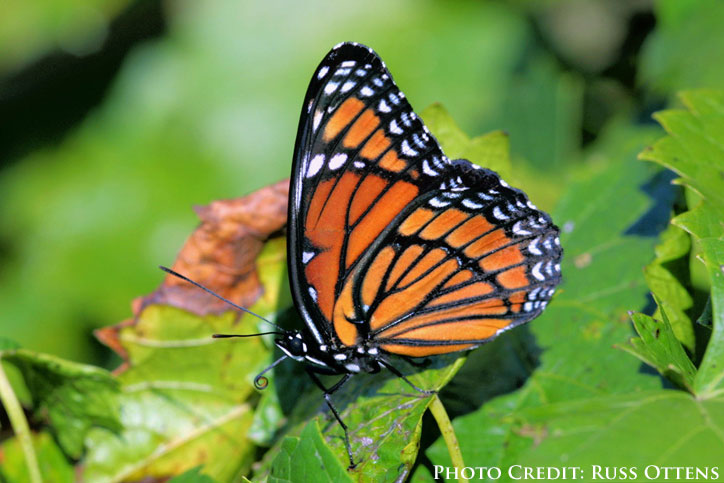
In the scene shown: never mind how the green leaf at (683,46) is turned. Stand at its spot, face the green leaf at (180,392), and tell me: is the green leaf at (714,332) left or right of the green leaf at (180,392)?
left

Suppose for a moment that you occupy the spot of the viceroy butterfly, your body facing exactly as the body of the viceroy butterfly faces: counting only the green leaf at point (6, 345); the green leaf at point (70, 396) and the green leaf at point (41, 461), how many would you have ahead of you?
3

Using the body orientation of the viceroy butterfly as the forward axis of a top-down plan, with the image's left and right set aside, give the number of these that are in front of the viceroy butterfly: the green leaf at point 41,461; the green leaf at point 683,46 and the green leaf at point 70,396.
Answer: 2

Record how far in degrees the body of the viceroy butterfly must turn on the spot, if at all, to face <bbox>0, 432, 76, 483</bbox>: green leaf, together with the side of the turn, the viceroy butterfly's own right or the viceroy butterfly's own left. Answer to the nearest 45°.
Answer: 0° — it already faces it

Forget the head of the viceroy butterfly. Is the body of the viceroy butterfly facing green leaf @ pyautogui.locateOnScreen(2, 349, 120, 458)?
yes

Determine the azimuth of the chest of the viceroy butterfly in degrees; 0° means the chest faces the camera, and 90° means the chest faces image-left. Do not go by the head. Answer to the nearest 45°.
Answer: approximately 90°

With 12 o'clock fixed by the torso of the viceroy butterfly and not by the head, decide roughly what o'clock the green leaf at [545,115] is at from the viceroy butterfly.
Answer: The green leaf is roughly at 4 o'clock from the viceroy butterfly.

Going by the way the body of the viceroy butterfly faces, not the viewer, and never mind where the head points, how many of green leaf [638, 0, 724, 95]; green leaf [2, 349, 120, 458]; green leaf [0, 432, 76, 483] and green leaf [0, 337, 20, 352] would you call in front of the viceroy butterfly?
3
